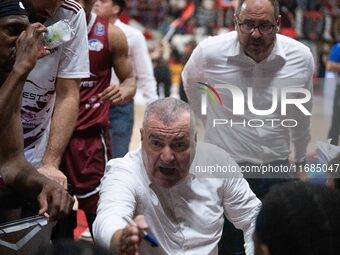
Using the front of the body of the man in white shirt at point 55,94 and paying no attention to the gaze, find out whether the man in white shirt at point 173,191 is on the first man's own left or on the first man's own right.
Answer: on the first man's own left

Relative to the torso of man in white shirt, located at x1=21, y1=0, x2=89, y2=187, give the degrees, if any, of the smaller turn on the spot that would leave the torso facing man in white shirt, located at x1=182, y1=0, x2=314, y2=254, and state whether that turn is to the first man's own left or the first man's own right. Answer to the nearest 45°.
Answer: approximately 135° to the first man's own left

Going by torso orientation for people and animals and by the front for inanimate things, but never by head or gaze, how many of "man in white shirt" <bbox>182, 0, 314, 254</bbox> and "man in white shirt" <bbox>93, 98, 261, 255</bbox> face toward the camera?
2

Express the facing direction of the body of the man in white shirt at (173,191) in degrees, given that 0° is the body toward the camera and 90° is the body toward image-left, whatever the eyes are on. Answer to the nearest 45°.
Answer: approximately 0°
